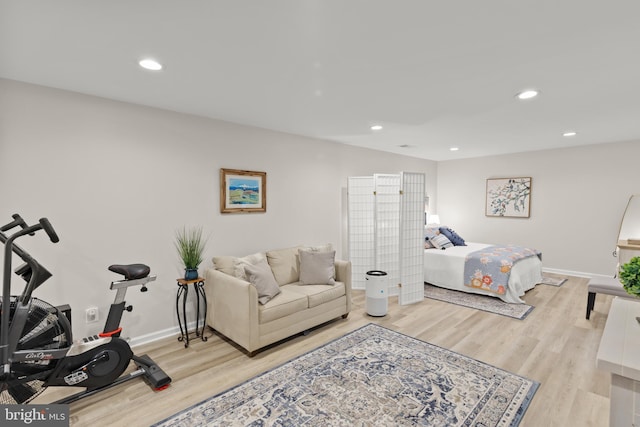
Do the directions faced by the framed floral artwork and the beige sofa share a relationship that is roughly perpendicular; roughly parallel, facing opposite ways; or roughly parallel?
roughly perpendicular

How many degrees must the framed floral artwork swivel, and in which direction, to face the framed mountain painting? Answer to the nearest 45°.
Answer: approximately 45° to its right

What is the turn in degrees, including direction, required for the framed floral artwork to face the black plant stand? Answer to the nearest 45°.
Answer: approximately 45° to its right

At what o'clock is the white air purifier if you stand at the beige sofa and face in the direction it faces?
The white air purifier is roughly at 10 o'clock from the beige sofa.

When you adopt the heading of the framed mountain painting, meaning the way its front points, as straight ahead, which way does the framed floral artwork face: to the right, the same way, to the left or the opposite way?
to the right

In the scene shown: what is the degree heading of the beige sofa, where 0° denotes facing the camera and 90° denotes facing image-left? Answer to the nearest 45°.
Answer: approximately 315°

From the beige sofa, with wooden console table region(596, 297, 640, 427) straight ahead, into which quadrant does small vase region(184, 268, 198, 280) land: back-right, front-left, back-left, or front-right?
back-right

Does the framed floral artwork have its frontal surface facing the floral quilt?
yes

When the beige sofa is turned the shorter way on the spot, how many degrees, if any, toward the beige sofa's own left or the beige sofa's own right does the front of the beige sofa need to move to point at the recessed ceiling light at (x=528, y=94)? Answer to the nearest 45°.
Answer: approximately 45° to the beige sofa's own left

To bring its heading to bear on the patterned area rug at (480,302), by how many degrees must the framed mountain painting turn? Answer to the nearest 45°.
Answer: approximately 45° to its left

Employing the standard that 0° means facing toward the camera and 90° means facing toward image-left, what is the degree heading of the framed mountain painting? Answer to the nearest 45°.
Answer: approximately 315°
